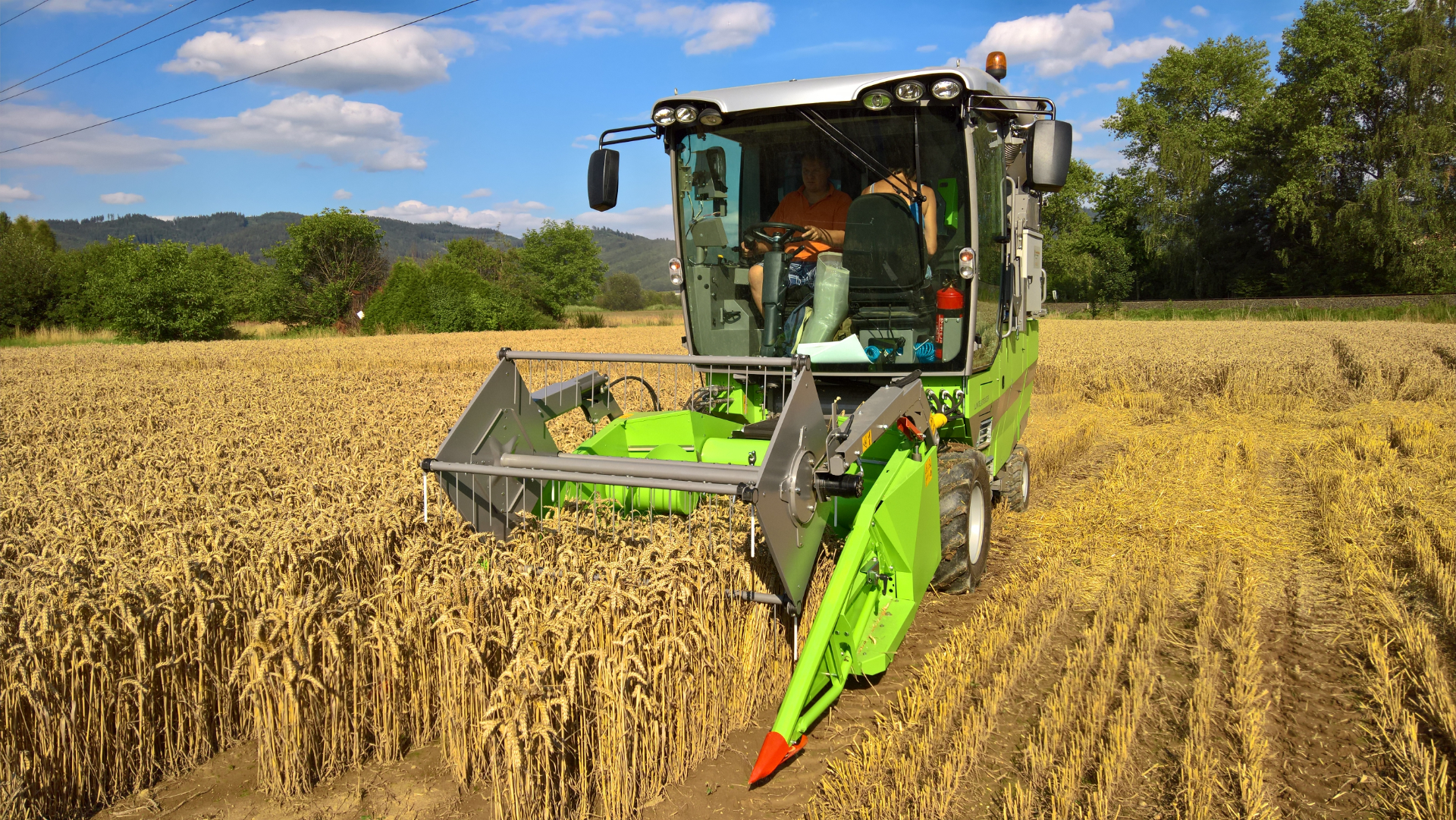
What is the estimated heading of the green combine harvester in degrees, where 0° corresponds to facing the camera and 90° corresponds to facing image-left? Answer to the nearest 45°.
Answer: approximately 45°

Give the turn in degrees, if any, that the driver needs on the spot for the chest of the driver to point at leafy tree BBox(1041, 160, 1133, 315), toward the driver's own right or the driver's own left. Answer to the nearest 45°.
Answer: approximately 135° to the driver's own right

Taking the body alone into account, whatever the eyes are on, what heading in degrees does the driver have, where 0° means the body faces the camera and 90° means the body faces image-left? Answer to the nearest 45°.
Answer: approximately 45°

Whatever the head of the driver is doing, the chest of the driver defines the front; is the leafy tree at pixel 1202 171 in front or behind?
behind

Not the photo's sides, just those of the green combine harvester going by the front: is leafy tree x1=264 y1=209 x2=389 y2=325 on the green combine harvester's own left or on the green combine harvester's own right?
on the green combine harvester's own right

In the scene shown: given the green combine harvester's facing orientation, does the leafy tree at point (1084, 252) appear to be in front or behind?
behind

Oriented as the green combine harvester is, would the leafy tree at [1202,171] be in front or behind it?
behind
